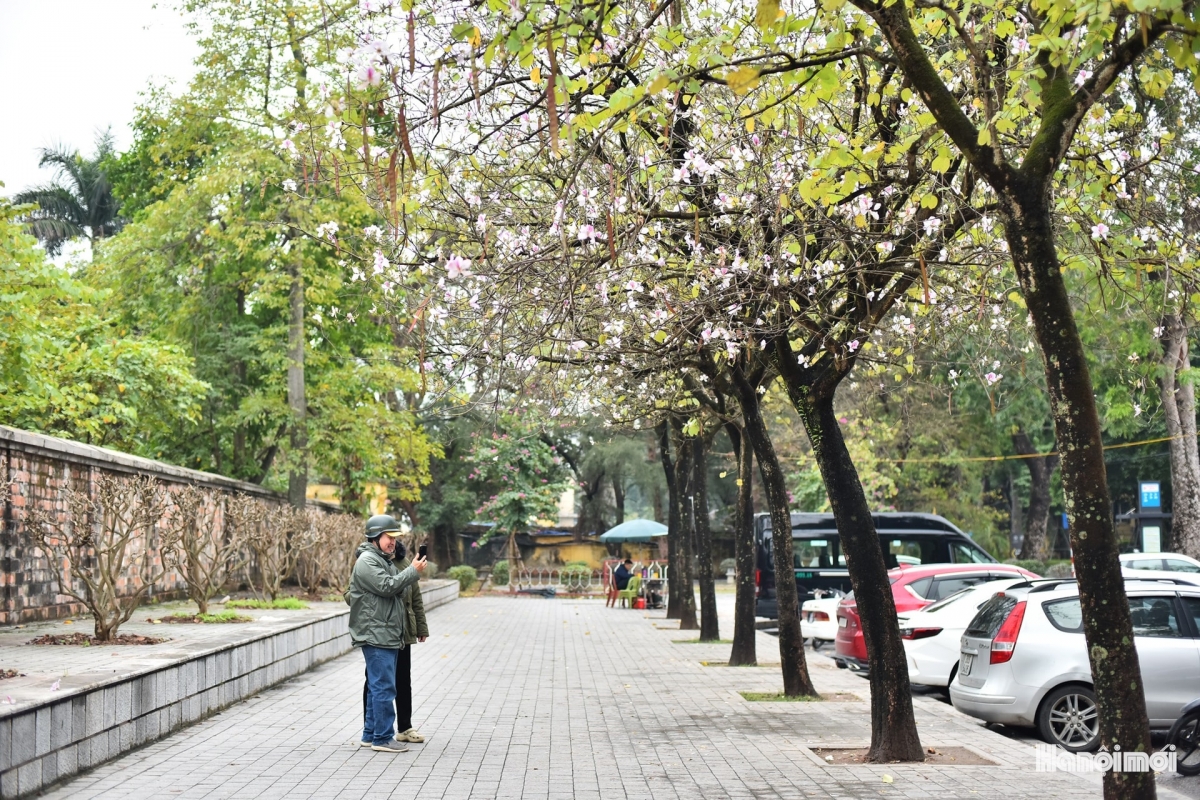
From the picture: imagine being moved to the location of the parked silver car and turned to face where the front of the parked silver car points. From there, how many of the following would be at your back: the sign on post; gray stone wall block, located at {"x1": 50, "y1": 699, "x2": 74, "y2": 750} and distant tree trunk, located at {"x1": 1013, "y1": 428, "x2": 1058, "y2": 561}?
1

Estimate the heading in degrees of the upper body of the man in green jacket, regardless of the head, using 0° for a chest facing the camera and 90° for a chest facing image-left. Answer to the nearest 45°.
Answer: approximately 270°

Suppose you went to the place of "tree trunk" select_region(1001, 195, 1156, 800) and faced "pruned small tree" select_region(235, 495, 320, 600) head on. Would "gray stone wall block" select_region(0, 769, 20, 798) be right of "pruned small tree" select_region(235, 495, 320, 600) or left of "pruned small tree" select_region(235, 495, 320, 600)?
left

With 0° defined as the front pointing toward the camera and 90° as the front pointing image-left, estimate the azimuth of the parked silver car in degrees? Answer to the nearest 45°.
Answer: approximately 225°

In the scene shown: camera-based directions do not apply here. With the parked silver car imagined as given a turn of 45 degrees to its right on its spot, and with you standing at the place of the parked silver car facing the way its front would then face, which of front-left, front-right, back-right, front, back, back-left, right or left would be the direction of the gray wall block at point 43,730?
back-right

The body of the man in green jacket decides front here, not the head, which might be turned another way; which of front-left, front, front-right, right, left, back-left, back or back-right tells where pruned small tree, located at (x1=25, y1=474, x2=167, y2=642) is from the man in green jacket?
back-left

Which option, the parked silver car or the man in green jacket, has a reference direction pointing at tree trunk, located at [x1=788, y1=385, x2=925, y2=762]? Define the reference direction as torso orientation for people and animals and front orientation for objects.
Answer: the man in green jacket

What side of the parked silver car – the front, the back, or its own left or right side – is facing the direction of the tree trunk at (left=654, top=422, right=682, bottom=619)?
left

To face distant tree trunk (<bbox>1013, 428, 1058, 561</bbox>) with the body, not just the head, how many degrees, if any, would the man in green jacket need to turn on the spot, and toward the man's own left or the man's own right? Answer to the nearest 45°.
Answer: approximately 45° to the man's own left

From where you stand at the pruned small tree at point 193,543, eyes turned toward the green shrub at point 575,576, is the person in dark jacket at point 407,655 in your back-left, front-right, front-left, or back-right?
back-right

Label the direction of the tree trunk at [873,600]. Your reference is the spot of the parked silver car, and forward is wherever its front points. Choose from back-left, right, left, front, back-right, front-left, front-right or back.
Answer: back
